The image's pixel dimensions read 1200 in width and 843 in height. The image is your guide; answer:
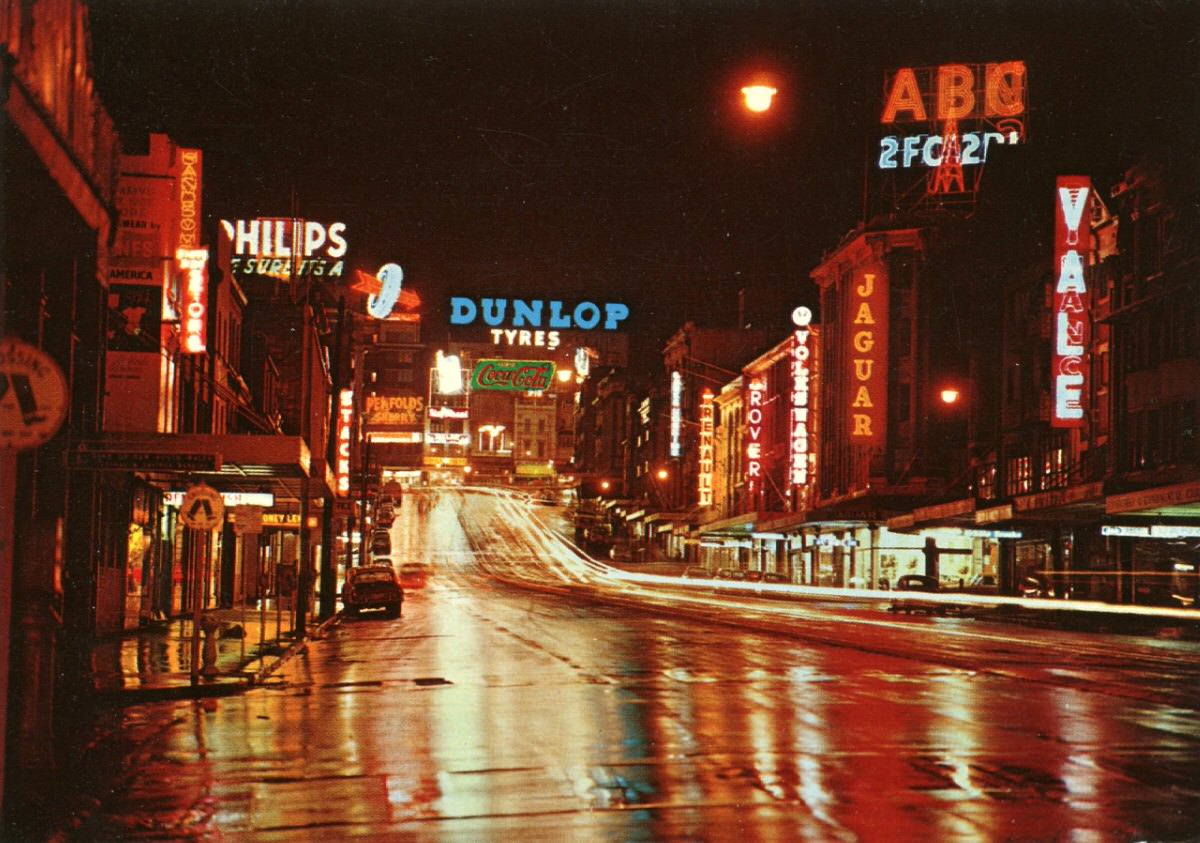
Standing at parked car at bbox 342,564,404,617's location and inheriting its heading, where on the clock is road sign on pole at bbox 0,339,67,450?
The road sign on pole is roughly at 6 o'clock from the parked car.

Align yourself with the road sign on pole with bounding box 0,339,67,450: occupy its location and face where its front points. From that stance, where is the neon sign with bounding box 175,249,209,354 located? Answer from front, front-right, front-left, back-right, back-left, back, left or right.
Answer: back

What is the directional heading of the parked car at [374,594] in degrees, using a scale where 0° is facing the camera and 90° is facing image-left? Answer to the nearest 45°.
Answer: approximately 180°

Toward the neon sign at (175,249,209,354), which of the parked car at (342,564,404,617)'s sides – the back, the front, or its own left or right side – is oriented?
back

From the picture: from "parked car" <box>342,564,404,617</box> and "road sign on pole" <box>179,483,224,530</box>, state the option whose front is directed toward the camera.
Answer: the road sign on pole

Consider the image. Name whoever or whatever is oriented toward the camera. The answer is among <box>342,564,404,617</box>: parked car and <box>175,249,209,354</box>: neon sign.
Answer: the neon sign

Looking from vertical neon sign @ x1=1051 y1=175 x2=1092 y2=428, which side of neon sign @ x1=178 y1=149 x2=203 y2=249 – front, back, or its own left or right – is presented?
left

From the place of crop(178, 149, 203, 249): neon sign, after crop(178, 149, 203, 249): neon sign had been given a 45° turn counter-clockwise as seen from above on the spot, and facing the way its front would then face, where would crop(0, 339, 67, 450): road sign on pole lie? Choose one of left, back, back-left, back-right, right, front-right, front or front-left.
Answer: front-right

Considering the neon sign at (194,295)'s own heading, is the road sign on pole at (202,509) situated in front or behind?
in front

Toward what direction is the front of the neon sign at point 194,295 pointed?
toward the camera

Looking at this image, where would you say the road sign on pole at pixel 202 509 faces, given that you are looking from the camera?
facing the viewer

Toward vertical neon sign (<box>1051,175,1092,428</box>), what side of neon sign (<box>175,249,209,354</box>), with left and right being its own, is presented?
left
